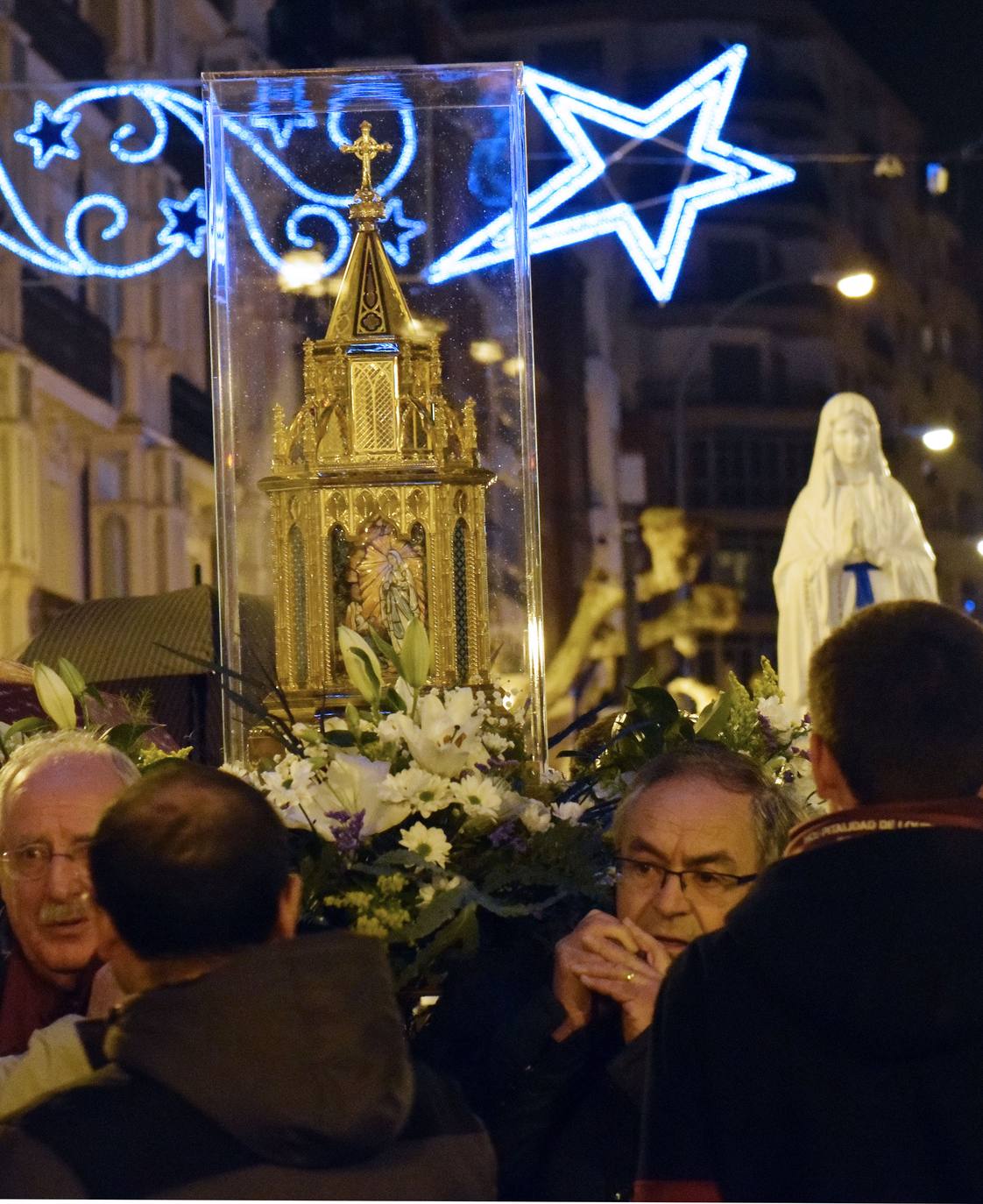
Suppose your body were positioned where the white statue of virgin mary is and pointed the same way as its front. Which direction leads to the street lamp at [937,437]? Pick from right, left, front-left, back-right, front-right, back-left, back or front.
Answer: back

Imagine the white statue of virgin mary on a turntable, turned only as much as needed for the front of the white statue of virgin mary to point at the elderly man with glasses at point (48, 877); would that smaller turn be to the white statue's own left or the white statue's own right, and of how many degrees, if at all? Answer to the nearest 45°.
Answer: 0° — it already faces them

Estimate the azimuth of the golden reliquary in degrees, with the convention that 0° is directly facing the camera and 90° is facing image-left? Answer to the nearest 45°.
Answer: approximately 0°

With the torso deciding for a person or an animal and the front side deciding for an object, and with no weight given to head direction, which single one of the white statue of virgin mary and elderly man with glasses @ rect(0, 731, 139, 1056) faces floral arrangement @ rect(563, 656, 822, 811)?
the white statue of virgin mary

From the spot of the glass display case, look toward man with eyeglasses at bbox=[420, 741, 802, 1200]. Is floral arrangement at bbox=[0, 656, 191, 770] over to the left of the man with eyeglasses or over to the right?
right

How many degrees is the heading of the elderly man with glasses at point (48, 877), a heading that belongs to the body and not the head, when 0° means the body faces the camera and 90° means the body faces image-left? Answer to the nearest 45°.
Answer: approximately 0°

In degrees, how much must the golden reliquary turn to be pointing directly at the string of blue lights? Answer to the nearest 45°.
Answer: approximately 180°

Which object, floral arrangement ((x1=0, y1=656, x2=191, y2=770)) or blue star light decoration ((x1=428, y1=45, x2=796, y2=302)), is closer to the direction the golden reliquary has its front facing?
the floral arrangement
